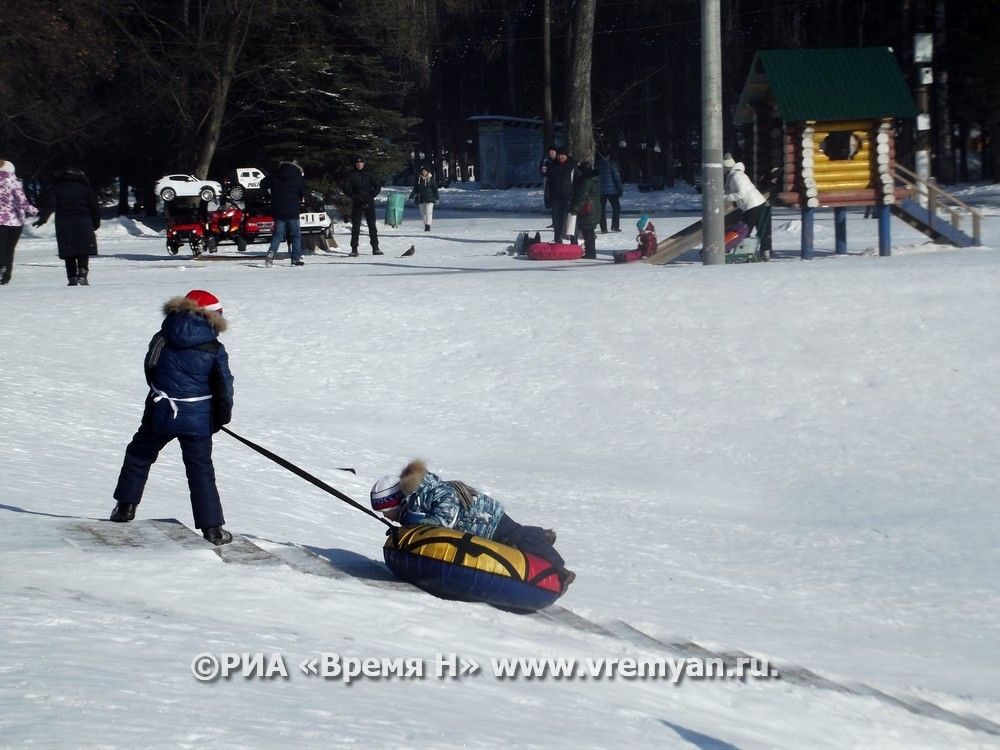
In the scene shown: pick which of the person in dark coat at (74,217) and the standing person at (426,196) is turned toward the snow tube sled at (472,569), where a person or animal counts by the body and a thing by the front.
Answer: the standing person

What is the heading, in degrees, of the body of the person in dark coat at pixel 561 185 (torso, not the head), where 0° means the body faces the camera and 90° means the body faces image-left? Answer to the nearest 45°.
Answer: approximately 0°

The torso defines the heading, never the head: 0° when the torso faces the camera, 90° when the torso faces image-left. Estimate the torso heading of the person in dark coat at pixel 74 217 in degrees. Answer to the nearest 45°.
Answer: approximately 180°

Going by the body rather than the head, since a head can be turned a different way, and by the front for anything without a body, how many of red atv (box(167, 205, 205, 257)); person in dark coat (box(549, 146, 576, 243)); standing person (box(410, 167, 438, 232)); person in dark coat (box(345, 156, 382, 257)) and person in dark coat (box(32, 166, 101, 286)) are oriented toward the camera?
4

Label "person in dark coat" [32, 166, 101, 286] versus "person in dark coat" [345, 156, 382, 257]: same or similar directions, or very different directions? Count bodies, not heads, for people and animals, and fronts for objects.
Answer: very different directions

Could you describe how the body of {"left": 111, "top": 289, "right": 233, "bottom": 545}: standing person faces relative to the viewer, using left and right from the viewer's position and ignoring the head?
facing away from the viewer and to the right of the viewer

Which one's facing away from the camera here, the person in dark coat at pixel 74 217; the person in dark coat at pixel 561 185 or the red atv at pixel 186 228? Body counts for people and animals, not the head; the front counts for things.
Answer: the person in dark coat at pixel 74 217

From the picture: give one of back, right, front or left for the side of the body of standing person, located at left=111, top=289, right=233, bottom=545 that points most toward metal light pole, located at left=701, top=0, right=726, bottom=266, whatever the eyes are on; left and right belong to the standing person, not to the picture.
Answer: front

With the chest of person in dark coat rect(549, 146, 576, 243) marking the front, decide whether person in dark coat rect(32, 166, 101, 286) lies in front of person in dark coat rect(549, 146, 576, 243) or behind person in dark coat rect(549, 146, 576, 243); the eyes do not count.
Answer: in front

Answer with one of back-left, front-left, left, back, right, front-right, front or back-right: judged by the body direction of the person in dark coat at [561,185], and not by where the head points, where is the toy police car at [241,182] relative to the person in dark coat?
back-right

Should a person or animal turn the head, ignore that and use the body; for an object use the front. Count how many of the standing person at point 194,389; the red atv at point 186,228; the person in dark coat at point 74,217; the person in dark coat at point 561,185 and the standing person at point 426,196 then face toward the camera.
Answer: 3

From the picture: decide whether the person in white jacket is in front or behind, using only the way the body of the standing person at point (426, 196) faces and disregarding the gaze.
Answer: in front
